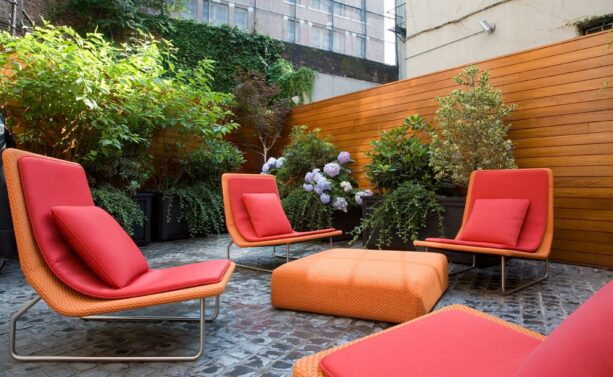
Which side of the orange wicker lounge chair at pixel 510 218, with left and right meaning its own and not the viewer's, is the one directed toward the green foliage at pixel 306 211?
right

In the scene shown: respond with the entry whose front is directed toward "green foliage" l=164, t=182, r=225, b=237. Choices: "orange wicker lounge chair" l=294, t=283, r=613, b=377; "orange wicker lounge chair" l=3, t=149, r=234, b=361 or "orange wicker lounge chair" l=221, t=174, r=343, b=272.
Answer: "orange wicker lounge chair" l=294, t=283, r=613, b=377

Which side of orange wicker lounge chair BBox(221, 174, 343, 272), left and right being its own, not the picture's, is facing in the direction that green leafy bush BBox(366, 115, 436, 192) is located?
left

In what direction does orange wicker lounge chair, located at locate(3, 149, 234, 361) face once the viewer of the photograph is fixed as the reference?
facing the viewer and to the right of the viewer

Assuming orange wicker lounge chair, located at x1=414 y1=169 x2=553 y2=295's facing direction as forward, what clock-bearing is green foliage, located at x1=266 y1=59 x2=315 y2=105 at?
The green foliage is roughly at 3 o'clock from the orange wicker lounge chair.

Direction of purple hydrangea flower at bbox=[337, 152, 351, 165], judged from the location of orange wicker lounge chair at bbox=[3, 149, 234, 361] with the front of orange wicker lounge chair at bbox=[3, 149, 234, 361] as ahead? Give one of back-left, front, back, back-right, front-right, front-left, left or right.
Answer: left

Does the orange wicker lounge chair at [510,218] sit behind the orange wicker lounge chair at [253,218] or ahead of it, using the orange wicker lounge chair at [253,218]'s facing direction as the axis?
ahead

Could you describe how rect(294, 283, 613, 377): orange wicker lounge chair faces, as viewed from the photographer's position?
facing away from the viewer and to the left of the viewer

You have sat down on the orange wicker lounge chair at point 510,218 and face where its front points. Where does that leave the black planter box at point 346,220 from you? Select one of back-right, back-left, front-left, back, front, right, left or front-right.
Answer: right

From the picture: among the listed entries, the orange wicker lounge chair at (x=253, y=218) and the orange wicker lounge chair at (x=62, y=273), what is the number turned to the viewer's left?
0

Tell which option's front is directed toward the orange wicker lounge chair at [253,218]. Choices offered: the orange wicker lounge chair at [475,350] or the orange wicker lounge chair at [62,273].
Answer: the orange wicker lounge chair at [475,350]

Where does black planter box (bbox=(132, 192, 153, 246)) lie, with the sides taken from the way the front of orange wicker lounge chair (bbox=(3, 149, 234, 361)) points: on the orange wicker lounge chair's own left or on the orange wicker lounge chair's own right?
on the orange wicker lounge chair's own left

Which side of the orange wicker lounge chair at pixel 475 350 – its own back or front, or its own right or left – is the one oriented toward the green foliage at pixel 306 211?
front

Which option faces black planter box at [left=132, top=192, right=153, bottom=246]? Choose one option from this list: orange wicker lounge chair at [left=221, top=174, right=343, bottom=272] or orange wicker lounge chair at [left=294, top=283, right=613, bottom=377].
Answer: orange wicker lounge chair at [left=294, top=283, right=613, bottom=377]
